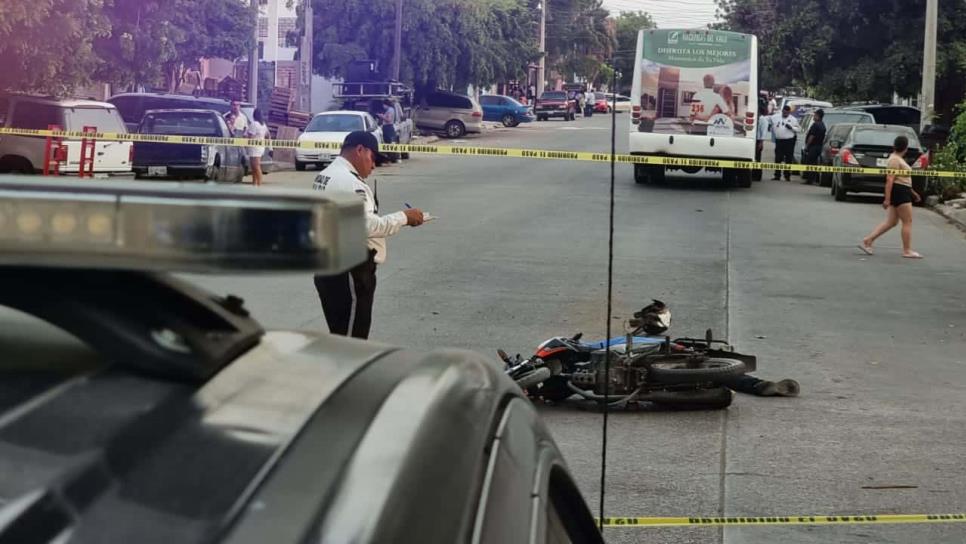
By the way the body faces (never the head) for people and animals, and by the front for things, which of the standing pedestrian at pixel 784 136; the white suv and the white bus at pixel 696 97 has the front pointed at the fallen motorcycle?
the standing pedestrian

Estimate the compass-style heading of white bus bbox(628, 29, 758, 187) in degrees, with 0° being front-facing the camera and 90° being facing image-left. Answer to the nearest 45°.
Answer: approximately 180°

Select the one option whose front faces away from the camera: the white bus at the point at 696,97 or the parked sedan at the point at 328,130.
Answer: the white bus

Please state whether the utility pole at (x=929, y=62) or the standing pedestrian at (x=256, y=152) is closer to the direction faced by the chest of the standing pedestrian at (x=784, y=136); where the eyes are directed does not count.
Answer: the standing pedestrian

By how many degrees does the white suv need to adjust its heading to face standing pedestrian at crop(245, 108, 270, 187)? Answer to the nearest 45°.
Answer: approximately 90° to its right

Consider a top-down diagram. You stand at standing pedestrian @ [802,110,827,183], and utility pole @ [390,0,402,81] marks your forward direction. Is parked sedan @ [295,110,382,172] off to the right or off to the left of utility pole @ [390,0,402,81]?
left

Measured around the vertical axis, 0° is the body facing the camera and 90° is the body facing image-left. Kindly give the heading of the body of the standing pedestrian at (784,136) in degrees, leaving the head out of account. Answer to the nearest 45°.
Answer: approximately 0°

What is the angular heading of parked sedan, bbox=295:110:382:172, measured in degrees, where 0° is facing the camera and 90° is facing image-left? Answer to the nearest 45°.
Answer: approximately 45°

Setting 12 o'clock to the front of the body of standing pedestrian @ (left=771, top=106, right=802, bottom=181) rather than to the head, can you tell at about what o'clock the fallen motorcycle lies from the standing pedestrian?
The fallen motorcycle is roughly at 12 o'clock from the standing pedestrian.

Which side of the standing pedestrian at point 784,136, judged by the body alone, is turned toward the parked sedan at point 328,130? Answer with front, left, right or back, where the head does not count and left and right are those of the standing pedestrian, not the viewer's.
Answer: right

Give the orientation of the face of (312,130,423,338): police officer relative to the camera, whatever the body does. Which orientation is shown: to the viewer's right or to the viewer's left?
to the viewer's right

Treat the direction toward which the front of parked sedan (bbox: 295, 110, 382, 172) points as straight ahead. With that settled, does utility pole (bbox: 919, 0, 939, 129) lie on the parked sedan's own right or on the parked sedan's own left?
on the parked sedan's own left
